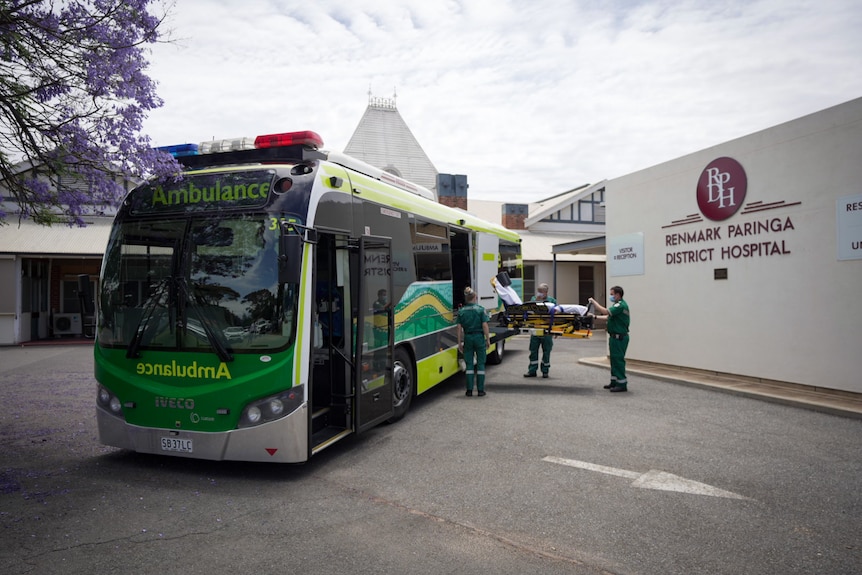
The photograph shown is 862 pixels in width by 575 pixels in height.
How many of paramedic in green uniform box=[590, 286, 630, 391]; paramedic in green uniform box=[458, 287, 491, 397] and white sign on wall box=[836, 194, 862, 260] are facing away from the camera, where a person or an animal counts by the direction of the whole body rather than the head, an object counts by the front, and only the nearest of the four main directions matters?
1

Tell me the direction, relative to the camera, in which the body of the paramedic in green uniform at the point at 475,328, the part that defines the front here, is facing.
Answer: away from the camera

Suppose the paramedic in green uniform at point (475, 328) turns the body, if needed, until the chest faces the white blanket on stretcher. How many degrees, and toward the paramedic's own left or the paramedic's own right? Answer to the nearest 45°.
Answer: approximately 45° to the paramedic's own right

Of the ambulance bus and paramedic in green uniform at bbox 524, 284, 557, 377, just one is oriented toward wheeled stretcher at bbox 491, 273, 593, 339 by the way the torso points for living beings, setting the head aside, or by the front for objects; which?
the paramedic in green uniform

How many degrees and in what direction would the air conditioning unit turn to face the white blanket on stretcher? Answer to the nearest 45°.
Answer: approximately 45° to its left

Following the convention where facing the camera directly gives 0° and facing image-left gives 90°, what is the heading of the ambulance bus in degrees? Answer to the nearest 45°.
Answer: approximately 45°

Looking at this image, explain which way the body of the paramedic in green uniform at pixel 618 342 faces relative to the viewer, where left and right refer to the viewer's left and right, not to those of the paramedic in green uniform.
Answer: facing to the left of the viewer

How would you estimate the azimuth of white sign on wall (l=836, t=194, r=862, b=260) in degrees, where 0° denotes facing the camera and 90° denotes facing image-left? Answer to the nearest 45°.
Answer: approximately 45°

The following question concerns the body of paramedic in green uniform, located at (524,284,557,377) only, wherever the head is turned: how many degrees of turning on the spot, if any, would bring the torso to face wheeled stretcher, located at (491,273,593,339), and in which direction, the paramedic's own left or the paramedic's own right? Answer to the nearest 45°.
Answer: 0° — they already face it

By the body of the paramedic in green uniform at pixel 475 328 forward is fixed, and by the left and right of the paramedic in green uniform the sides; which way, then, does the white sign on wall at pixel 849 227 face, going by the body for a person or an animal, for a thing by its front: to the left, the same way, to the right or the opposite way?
to the left

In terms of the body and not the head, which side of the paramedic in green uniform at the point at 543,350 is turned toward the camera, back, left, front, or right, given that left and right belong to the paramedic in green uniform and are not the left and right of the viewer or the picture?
front

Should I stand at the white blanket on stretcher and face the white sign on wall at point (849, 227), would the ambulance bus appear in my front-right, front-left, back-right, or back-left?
back-right

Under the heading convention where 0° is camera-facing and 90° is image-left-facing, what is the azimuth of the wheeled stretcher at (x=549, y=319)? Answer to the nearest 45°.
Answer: approximately 270°

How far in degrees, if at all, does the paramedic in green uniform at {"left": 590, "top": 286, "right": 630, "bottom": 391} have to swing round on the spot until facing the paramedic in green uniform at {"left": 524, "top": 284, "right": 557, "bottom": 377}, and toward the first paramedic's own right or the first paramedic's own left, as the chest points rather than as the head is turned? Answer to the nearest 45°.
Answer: approximately 45° to the first paramedic's own right
